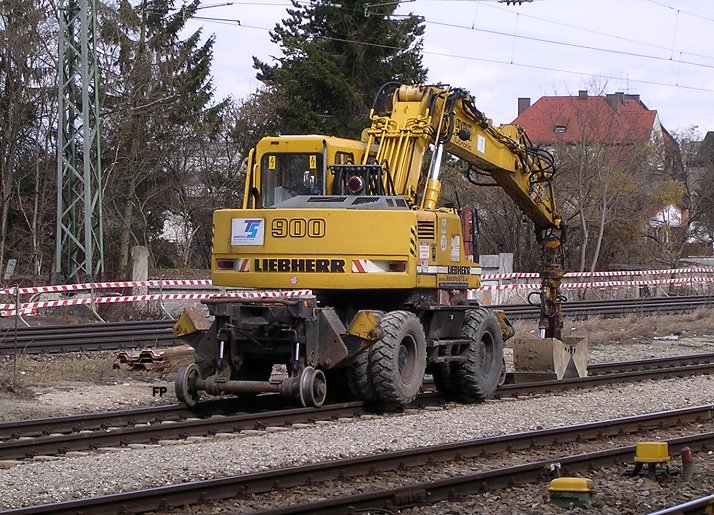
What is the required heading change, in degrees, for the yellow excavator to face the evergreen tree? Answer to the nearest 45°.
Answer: approximately 45° to its left

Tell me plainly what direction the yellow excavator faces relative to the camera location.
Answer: facing away from the viewer and to the right of the viewer

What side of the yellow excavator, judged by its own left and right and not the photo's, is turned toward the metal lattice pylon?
left

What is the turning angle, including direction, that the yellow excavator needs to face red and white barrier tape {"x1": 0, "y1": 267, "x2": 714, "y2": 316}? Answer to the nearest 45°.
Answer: approximately 45° to its left

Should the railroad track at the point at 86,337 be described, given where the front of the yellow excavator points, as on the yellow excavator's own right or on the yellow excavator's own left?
on the yellow excavator's own left
